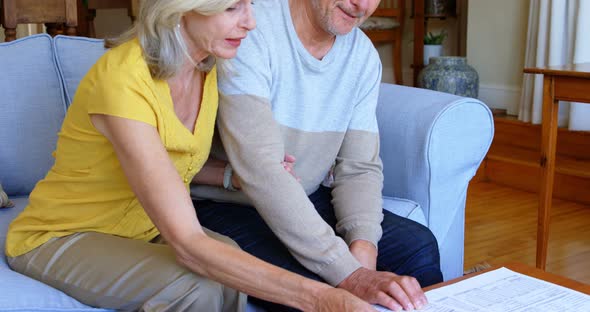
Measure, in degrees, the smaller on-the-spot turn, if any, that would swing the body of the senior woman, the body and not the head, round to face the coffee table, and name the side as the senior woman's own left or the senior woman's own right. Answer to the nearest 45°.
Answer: approximately 45° to the senior woman's own left

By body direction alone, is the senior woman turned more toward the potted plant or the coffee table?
the coffee table

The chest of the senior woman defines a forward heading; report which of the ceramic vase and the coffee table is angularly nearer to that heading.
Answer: the coffee table

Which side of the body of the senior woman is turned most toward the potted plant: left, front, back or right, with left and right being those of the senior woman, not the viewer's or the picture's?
left

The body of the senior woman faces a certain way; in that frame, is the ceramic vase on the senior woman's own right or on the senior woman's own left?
on the senior woman's own left

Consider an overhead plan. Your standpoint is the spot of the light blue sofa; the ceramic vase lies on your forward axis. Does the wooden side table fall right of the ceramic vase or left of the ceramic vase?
right

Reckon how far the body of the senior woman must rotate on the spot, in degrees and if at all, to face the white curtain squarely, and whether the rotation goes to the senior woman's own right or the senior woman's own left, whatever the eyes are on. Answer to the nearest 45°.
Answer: approximately 90° to the senior woman's own left

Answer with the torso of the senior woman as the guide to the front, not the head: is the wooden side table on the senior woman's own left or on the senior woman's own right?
on the senior woman's own left

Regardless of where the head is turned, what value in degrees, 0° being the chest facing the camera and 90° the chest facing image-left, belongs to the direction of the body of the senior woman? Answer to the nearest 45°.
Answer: approximately 315°
